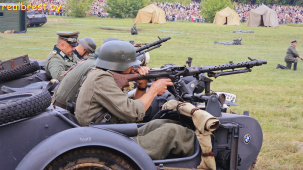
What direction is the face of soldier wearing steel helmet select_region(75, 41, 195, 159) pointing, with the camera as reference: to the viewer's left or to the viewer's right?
to the viewer's right

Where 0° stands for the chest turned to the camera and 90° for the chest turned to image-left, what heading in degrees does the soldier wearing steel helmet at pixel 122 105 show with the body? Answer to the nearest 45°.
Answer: approximately 270°

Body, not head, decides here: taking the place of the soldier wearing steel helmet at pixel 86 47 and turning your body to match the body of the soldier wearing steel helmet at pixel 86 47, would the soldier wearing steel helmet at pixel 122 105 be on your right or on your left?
on your right

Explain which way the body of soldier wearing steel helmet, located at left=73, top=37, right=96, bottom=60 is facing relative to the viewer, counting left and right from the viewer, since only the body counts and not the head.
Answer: facing to the right of the viewer

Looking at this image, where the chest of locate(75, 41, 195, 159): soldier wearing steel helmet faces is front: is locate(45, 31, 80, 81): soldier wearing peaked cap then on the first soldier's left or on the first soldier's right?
on the first soldier's left

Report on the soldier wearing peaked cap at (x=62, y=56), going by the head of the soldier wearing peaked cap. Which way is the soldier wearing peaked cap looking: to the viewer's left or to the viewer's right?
to the viewer's right

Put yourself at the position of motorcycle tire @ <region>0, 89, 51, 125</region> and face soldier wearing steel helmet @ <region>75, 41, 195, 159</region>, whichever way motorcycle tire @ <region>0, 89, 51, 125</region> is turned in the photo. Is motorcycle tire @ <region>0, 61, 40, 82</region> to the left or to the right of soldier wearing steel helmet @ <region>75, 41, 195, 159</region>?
left

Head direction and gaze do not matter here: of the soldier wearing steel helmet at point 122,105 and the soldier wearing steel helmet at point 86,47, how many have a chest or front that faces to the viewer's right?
2
